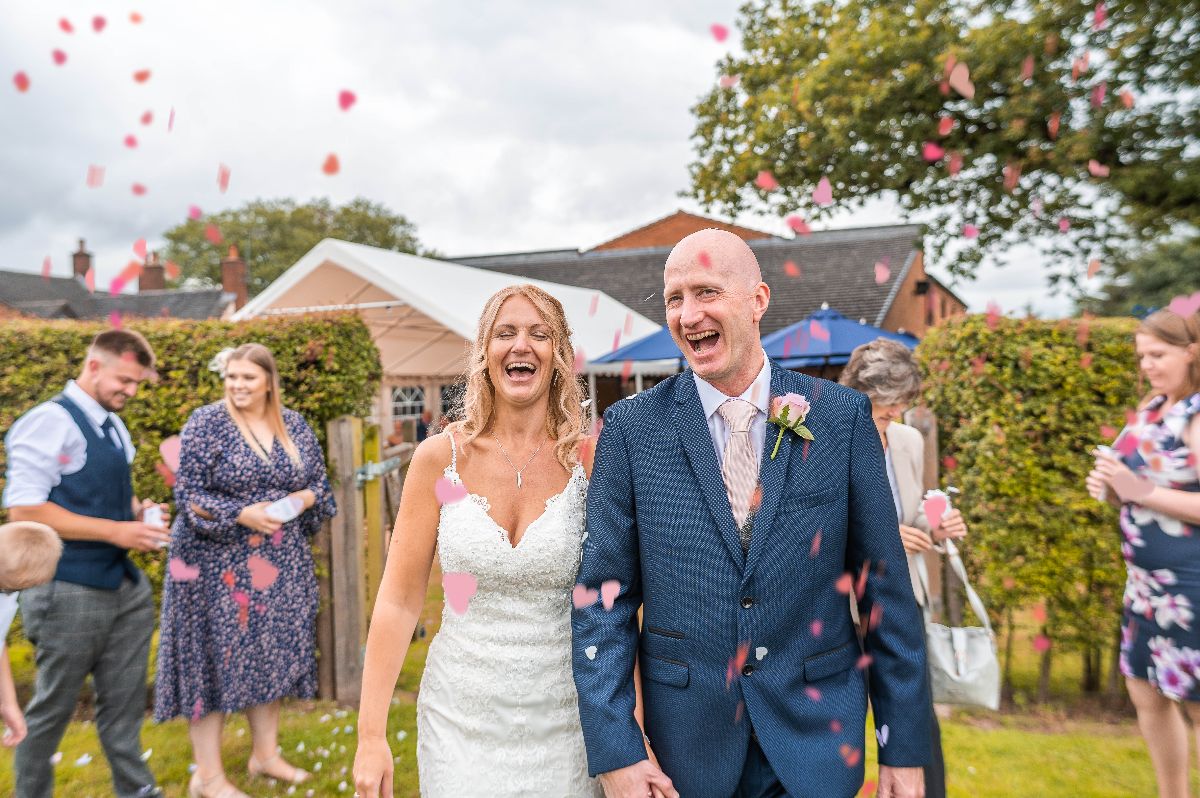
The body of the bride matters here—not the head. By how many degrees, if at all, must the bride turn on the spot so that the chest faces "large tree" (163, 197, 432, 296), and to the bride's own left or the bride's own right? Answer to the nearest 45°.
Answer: approximately 180°

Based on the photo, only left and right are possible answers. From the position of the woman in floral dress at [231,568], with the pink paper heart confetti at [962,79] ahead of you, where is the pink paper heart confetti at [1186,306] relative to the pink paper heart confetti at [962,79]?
right

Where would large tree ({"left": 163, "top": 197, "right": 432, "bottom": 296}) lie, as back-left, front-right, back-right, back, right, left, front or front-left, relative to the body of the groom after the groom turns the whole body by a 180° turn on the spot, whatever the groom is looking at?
front-left

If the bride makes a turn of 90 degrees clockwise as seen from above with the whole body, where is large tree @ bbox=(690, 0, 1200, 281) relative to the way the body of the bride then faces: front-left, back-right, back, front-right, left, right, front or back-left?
back-right

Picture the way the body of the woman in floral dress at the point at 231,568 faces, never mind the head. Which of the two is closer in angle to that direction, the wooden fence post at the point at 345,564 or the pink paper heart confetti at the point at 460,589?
the pink paper heart confetti

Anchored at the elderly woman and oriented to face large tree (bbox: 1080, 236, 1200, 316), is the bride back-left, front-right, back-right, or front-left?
back-left

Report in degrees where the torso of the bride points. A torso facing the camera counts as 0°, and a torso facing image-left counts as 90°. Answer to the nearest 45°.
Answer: approximately 0°

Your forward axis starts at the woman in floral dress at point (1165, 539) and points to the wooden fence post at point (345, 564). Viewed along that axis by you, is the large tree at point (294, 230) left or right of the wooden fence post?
right
